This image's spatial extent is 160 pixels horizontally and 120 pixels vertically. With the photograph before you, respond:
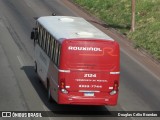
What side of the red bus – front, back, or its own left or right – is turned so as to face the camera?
back
